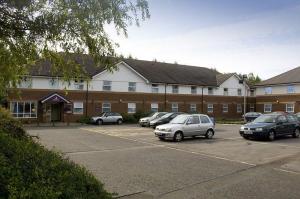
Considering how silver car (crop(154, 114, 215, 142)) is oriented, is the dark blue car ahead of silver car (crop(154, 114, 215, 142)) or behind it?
behind

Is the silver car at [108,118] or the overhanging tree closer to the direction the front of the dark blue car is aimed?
the overhanging tree

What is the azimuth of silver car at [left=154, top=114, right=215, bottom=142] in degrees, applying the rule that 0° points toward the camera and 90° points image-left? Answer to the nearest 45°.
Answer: approximately 45°

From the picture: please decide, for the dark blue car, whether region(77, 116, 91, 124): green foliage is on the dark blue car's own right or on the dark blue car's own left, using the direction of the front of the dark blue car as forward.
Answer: on the dark blue car's own right

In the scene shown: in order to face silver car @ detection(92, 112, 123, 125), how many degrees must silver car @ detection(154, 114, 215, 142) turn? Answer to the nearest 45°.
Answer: approximately 90° to its right

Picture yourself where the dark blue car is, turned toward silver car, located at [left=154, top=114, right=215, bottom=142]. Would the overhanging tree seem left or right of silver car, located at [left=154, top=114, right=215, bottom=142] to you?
left

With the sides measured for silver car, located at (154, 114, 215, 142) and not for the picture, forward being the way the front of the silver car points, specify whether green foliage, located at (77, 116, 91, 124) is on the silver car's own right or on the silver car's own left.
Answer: on the silver car's own right
